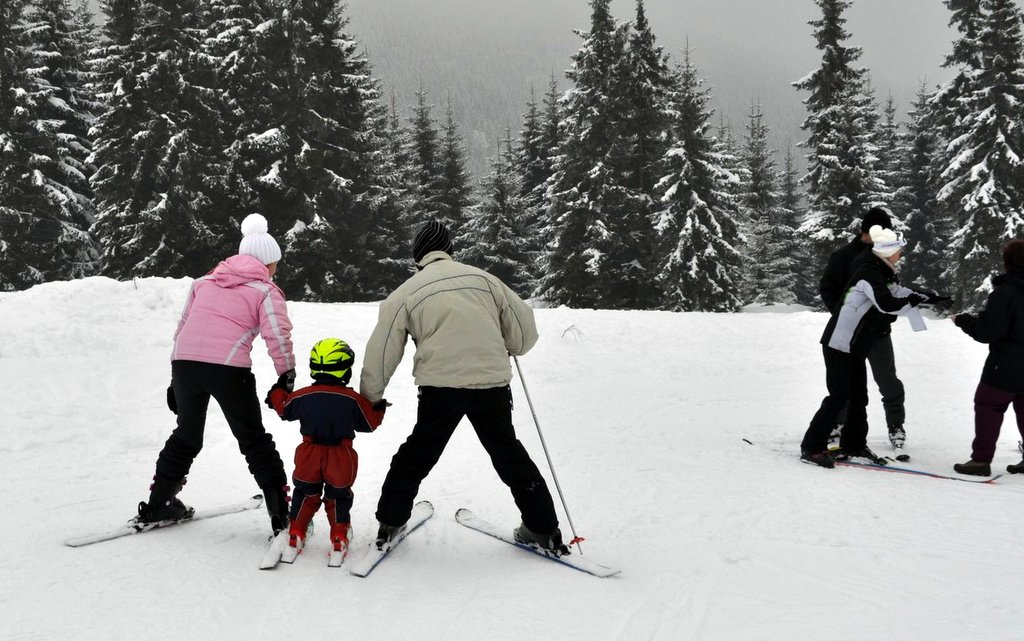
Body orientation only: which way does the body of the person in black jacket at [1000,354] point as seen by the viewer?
to the viewer's left

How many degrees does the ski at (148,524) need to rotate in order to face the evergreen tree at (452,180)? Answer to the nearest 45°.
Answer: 0° — it already faces it

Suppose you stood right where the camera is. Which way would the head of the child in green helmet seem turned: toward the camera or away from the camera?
away from the camera

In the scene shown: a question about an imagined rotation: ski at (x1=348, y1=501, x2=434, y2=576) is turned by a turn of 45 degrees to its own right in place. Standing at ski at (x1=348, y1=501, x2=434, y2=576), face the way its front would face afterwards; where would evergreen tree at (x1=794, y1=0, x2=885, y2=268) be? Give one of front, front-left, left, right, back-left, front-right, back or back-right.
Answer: front-left

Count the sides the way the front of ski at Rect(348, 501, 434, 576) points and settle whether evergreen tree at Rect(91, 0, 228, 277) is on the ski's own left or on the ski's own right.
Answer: on the ski's own left

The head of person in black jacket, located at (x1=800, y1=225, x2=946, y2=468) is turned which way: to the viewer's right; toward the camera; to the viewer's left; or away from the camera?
to the viewer's right

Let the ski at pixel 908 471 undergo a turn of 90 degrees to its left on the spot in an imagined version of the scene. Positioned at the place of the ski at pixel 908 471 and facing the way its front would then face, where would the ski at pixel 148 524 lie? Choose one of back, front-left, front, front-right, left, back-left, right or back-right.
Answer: back-left

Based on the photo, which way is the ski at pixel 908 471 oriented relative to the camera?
to the viewer's right

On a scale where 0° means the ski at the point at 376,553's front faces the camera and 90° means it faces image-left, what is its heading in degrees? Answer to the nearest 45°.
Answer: approximately 225°

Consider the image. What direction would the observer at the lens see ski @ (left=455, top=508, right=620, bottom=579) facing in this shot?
facing away from the viewer and to the left of the viewer

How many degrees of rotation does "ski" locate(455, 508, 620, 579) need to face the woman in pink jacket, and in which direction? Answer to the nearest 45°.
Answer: approximately 45° to its left

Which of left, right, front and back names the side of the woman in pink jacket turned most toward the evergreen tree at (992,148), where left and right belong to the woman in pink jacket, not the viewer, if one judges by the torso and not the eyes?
front

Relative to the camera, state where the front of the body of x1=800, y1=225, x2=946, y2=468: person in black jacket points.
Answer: to the viewer's right

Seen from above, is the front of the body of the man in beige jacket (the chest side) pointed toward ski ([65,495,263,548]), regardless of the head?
no

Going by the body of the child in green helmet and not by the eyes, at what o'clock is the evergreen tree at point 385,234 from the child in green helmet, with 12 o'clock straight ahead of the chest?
The evergreen tree is roughly at 12 o'clock from the child in green helmet.

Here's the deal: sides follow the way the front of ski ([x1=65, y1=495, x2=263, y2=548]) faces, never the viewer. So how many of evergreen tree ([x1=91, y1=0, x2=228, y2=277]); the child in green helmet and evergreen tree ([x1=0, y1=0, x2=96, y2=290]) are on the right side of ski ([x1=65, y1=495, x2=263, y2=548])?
1

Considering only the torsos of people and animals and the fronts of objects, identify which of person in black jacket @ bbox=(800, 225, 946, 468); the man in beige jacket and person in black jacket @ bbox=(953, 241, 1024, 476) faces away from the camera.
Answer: the man in beige jacket

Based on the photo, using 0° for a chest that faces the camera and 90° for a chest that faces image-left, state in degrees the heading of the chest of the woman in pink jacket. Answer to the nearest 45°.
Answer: approximately 225°

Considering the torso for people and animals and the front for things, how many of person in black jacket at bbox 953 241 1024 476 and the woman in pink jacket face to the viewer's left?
1

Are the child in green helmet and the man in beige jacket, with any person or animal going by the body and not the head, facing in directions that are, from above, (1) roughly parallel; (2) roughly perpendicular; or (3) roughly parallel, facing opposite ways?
roughly parallel

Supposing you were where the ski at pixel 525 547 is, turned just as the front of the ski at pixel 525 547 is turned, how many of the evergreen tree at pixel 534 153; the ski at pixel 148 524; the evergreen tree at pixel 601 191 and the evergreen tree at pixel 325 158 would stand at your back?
0

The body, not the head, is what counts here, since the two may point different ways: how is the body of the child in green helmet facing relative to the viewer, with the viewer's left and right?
facing away from the viewer

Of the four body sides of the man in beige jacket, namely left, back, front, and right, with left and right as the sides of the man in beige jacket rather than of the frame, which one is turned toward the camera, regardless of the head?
back
